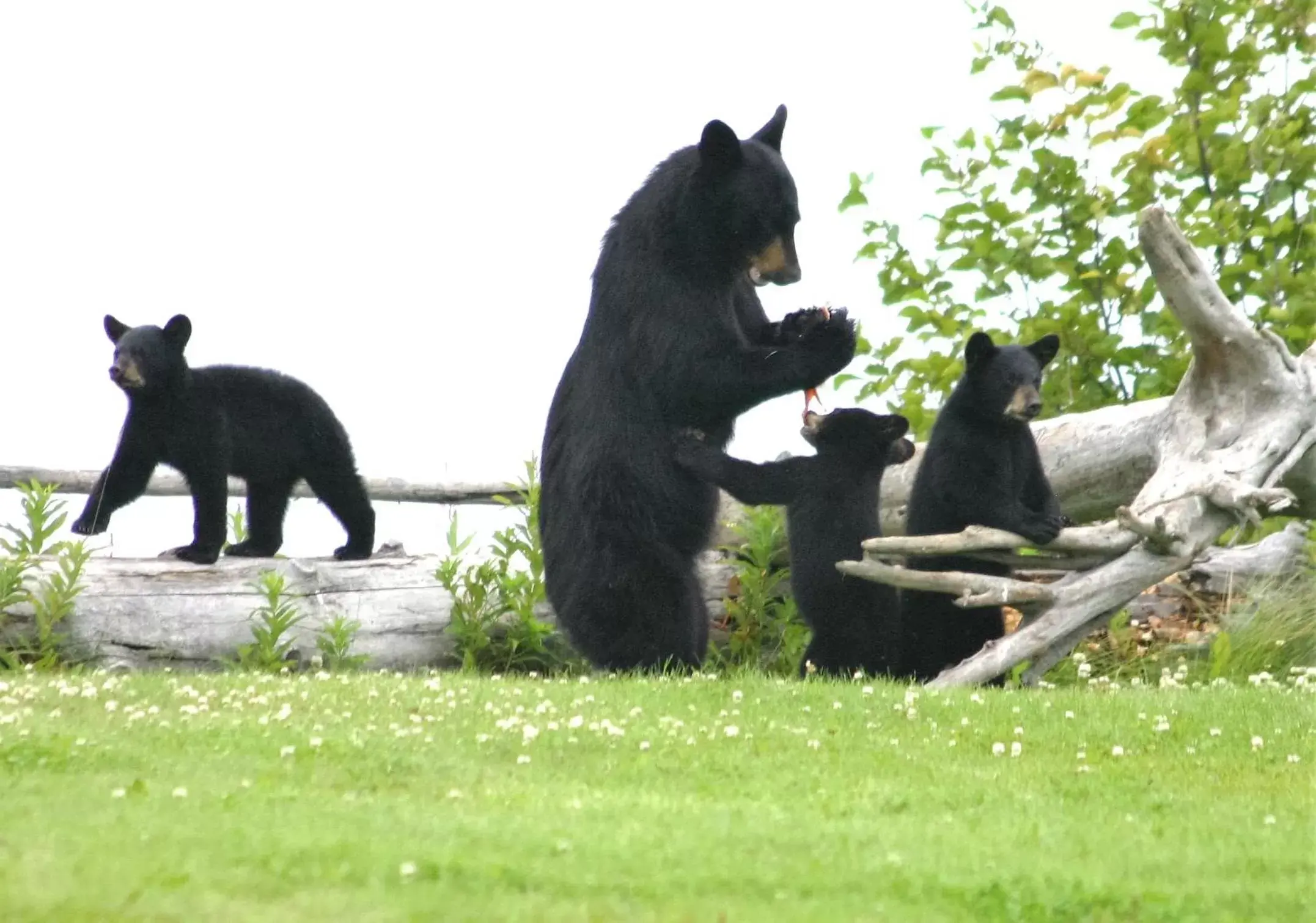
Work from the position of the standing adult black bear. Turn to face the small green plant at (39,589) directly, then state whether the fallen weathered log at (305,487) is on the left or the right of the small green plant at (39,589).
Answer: right

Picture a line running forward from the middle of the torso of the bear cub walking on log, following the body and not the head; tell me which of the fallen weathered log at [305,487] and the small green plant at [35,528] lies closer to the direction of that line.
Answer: the small green plant

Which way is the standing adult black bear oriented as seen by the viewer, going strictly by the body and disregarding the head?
to the viewer's right

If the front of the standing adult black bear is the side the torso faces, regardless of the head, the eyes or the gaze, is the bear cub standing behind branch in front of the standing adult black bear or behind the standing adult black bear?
in front

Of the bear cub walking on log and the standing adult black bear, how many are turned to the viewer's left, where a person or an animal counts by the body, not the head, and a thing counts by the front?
1

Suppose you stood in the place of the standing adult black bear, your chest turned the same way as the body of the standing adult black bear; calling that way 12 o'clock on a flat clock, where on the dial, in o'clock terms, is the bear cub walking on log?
The bear cub walking on log is roughly at 7 o'clock from the standing adult black bear.

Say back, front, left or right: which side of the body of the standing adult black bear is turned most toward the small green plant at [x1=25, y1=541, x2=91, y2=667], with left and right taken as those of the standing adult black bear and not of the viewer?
back

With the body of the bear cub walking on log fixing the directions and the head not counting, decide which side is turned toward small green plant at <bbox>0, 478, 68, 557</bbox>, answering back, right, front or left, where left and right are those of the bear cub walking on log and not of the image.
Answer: front

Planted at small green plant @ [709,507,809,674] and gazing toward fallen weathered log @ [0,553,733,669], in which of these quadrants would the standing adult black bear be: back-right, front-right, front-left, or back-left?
front-left

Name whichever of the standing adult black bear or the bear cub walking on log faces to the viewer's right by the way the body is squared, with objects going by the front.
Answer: the standing adult black bear

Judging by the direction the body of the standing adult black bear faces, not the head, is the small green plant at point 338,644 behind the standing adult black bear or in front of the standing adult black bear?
behind

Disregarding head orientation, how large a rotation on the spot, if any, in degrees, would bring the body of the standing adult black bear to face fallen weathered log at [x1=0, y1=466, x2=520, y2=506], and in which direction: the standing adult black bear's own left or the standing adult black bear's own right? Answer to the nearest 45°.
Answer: approximately 135° to the standing adult black bear's own left

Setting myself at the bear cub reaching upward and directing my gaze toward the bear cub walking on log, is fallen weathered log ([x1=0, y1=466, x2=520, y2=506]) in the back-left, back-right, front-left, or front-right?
front-right

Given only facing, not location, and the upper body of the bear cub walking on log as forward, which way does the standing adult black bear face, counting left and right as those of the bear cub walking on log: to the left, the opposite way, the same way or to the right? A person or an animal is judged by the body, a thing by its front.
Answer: the opposite way

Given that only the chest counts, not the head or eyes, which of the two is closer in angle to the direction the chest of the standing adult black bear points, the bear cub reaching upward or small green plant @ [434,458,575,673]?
the bear cub reaching upward

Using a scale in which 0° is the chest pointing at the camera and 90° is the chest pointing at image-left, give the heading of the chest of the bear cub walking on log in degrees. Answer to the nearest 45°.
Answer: approximately 90°
